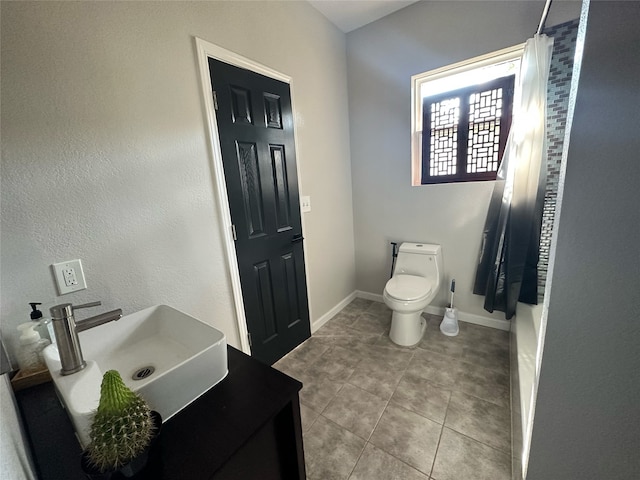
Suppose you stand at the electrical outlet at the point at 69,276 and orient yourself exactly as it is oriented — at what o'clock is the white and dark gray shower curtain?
The white and dark gray shower curtain is roughly at 10 o'clock from the electrical outlet.

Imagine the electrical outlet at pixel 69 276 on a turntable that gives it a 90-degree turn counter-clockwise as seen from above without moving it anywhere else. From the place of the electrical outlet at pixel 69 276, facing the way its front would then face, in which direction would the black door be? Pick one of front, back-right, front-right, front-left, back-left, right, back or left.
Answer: front

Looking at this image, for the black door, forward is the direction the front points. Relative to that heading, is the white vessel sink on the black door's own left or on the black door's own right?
on the black door's own right

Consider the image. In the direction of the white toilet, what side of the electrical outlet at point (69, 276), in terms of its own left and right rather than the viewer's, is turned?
left

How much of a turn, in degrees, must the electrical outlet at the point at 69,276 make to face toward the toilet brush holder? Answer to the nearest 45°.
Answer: approximately 90° to its left

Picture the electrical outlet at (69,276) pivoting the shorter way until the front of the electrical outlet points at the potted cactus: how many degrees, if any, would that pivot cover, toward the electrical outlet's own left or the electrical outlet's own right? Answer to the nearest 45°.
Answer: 0° — it already faces it
